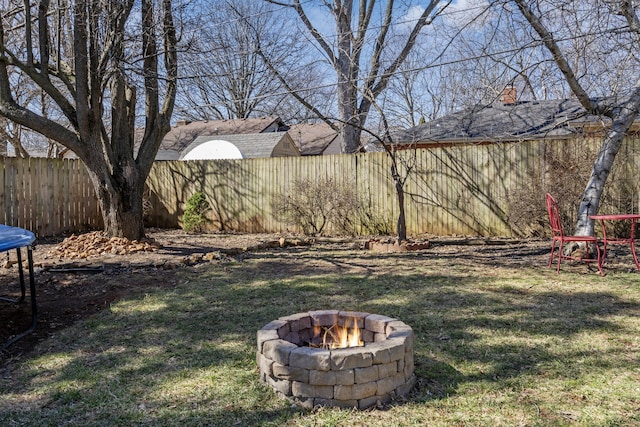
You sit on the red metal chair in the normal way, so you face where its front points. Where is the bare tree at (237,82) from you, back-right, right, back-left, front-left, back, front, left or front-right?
back-left

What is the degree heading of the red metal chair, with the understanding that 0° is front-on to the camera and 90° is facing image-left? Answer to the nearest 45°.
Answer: approximately 270°

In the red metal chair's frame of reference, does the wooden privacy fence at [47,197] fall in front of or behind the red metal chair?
behind

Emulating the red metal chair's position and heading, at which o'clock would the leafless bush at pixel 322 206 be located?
The leafless bush is roughly at 7 o'clock from the red metal chair.

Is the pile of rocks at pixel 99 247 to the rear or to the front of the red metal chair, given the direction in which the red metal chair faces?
to the rear

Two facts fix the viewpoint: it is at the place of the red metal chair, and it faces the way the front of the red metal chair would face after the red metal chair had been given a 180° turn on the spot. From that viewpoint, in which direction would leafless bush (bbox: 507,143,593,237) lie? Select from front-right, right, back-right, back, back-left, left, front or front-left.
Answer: right

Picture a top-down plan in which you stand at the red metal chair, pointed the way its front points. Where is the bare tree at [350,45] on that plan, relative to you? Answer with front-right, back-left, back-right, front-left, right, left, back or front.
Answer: back-left

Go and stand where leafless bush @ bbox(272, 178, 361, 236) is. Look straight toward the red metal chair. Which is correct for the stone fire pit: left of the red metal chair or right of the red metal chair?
right

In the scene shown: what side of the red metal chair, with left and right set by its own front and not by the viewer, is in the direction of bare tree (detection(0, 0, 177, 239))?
back
